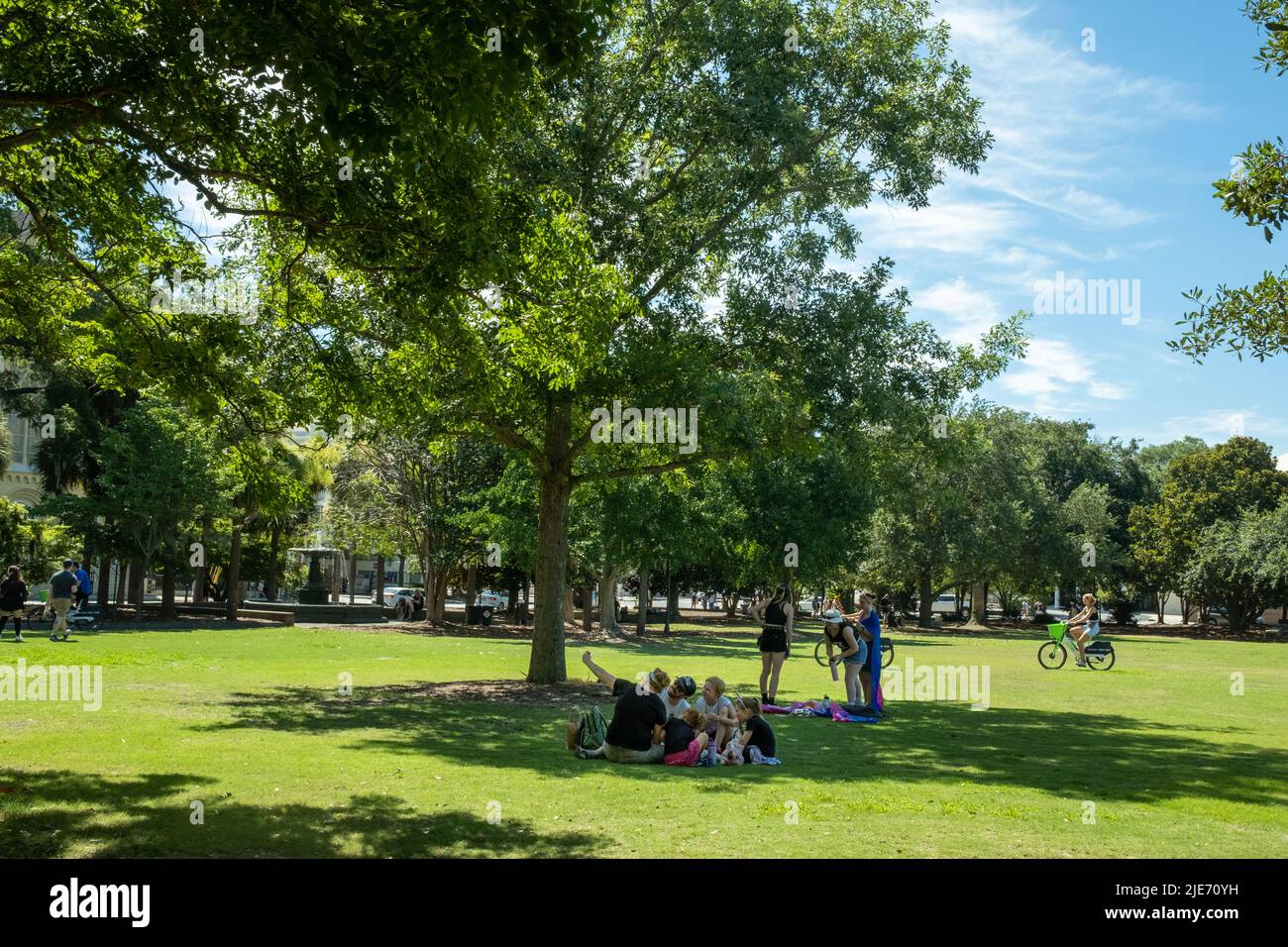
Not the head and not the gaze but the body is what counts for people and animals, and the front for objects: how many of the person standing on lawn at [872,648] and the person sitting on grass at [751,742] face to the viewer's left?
2

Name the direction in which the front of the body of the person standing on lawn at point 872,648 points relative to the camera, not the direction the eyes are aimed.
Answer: to the viewer's left

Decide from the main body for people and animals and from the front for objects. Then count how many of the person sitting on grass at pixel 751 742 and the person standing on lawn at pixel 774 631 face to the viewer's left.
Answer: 1

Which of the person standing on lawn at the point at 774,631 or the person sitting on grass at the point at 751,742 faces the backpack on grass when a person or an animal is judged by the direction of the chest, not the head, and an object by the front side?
the person sitting on grass

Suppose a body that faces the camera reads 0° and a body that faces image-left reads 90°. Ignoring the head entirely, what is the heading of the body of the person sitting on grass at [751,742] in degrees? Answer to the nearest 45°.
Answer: approximately 90°

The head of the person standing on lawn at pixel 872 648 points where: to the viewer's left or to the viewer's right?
to the viewer's left

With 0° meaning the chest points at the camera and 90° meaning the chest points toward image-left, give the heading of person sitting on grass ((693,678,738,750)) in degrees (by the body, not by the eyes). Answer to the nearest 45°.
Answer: approximately 45°
